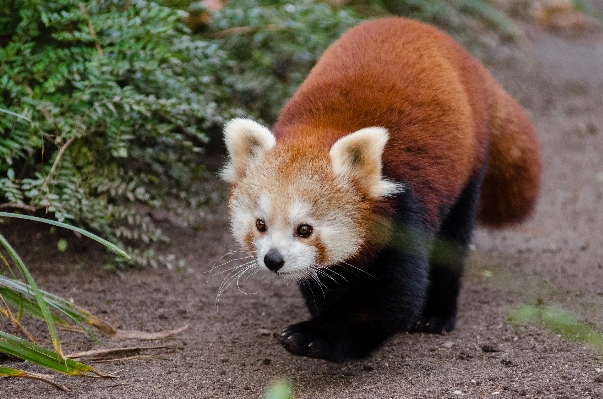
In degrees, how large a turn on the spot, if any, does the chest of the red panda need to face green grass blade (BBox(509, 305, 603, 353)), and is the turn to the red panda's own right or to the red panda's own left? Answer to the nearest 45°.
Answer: approximately 135° to the red panda's own left

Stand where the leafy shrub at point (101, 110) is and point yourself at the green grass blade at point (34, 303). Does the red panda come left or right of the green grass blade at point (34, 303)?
left

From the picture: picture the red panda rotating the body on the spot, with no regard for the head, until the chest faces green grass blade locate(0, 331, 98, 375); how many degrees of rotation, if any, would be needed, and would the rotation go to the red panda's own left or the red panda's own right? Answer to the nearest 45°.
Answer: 0° — it already faces it

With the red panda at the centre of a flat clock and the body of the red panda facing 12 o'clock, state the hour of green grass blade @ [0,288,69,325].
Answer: The green grass blade is roughly at 1 o'clock from the red panda.

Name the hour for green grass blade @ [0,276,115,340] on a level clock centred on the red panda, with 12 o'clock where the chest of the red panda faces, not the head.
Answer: The green grass blade is roughly at 1 o'clock from the red panda.

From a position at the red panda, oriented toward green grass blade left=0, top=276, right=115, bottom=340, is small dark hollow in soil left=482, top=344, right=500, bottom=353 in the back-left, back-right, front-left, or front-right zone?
back-left

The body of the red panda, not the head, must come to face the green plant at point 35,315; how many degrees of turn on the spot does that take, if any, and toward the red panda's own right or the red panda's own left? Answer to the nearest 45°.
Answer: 0° — it already faces it

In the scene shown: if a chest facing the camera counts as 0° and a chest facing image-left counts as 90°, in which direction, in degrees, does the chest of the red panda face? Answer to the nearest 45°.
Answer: approximately 45°
